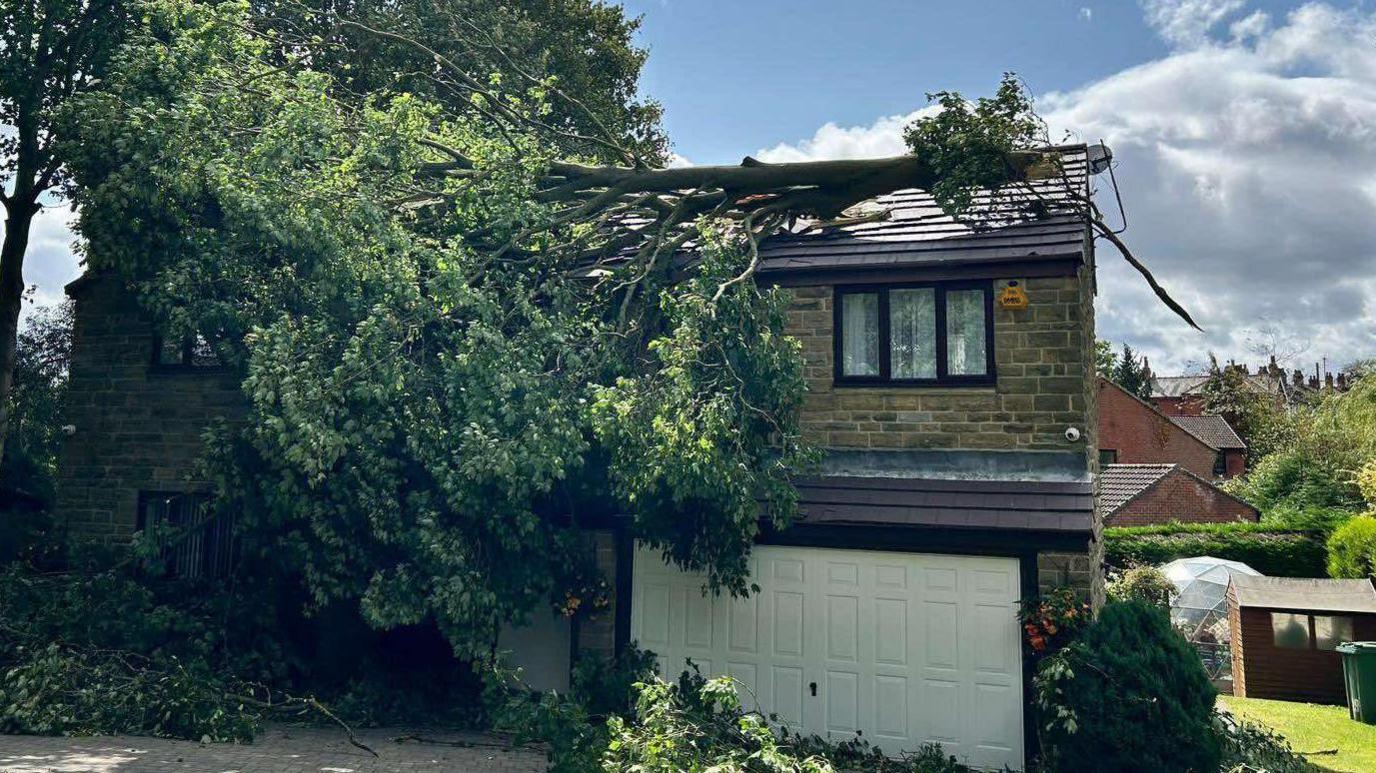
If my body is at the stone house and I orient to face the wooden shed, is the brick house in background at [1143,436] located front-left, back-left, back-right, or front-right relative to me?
front-left

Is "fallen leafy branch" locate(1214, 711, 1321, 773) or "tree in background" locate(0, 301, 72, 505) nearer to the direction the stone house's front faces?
the fallen leafy branch

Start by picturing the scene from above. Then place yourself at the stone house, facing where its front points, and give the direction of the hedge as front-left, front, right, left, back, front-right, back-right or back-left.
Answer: back-left

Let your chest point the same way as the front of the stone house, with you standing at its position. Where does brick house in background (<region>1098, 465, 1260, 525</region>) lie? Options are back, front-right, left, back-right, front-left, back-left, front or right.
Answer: back-left

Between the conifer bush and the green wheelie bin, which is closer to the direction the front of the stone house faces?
the conifer bush

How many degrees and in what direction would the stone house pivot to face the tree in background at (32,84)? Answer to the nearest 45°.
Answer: approximately 135° to its right

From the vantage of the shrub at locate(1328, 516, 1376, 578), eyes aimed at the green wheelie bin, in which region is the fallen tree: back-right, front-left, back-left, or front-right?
front-right

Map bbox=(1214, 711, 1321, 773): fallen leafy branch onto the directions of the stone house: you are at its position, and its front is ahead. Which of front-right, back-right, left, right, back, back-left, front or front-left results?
left

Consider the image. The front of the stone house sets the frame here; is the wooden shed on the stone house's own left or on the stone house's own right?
on the stone house's own left

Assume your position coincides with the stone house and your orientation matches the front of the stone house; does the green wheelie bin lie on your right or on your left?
on your left

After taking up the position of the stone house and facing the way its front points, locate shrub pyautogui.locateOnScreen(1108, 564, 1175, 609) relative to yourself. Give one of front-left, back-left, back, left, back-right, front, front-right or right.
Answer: back-left

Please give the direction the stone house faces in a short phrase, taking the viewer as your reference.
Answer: facing the viewer

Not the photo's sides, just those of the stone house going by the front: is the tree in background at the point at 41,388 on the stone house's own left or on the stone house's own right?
on the stone house's own right
